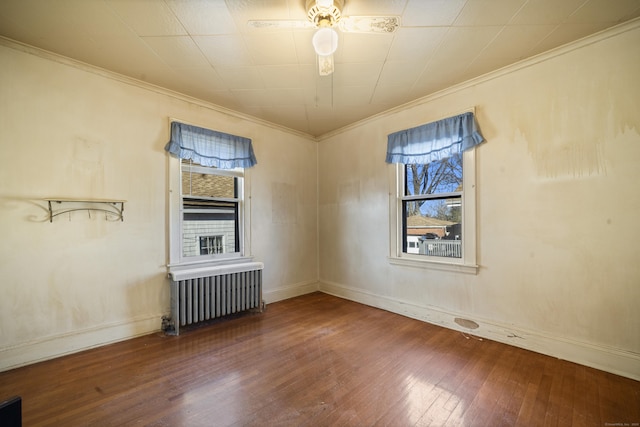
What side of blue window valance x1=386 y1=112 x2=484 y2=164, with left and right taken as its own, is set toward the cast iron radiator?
front

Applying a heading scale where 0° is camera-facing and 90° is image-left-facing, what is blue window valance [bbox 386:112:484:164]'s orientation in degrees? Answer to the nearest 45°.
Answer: approximately 45°

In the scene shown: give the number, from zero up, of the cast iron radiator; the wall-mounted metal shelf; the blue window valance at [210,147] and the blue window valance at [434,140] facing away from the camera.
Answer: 0

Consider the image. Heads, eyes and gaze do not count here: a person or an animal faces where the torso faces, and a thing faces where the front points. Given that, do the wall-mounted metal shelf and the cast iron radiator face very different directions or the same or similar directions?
same or similar directions

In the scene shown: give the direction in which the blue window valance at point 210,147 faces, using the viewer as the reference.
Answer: facing the viewer and to the right of the viewer

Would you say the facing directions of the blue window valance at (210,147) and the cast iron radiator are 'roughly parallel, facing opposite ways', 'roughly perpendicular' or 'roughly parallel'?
roughly parallel

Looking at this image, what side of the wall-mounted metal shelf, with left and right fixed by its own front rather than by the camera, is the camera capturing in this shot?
front

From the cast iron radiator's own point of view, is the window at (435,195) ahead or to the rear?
ahead

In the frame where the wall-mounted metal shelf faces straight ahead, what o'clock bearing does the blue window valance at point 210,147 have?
The blue window valance is roughly at 9 o'clock from the wall-mounted metal shelf.

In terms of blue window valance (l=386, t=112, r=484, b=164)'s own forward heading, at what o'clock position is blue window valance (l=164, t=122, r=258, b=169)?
blue window valance (l=164, t=122, r=258, b=169) is roughly at 1 o'clock from blue window valance (l=386, t=112, r=484, b=164).

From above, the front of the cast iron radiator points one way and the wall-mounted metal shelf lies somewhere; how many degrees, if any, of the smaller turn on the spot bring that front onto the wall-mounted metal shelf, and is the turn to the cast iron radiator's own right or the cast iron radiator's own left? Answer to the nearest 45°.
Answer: approximately 135° to the cast iron radiator's own right

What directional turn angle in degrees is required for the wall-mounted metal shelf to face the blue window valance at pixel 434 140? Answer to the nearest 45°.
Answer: approximately 45° to its left

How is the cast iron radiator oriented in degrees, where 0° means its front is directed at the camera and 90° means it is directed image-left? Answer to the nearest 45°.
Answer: approximately 315°

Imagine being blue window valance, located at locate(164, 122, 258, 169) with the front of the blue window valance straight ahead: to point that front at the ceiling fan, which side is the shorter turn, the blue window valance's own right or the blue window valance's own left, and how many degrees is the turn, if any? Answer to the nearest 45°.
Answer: approximately 45° to the blue window valance's own right

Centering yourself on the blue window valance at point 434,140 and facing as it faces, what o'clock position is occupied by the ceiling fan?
The ceiling fan is roughly at 11 o'clock from the blue window valance.
